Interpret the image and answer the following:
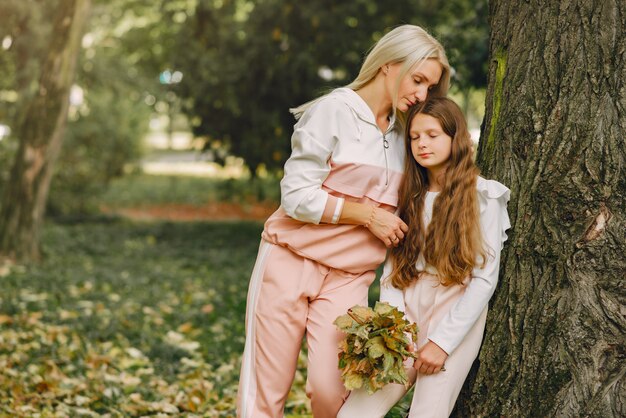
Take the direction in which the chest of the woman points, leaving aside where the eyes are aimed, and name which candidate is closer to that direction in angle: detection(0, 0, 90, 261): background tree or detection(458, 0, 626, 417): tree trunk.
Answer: the tree trunk

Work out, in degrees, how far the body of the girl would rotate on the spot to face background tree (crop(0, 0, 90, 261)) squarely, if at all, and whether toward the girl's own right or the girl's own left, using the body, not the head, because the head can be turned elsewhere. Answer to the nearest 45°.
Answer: approximately 90° to the girl's own right

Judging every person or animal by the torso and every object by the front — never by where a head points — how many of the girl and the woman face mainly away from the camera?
0

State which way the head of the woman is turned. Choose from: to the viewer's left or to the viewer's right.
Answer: to the viewer's right

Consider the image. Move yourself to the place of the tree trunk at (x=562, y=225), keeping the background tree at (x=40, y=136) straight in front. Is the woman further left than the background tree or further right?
left
